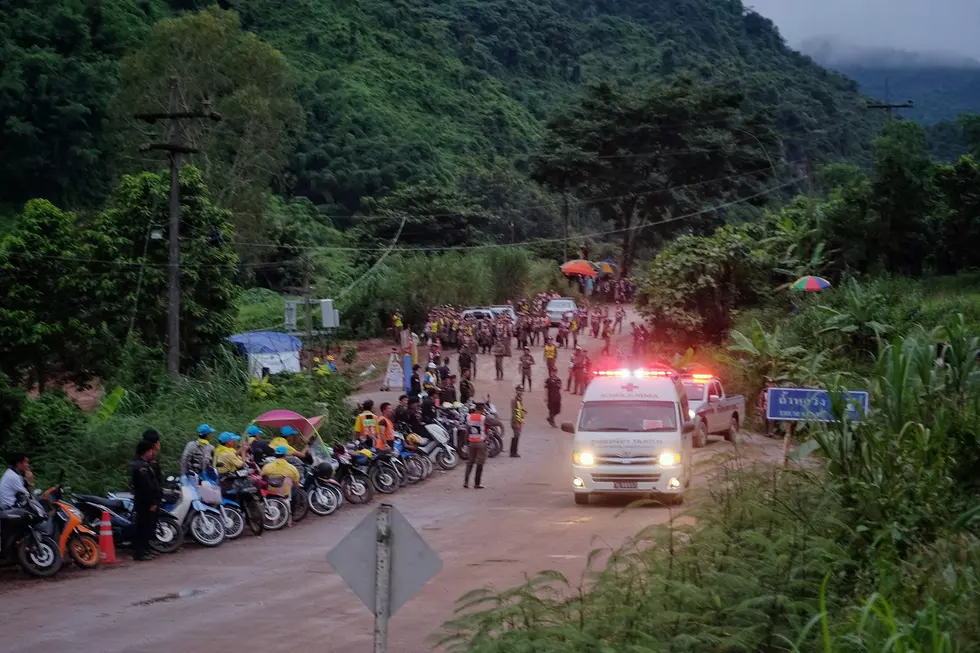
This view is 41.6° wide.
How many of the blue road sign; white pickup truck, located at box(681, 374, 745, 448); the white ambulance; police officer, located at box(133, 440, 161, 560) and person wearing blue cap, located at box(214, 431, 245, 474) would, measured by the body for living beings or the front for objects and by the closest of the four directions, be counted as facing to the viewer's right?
2

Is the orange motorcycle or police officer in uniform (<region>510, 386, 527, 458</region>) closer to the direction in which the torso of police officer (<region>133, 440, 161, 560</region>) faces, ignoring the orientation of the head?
the police officer in uniform

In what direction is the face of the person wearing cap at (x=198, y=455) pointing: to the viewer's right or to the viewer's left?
to the viewer's right

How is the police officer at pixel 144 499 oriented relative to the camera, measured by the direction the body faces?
to the viewer's right

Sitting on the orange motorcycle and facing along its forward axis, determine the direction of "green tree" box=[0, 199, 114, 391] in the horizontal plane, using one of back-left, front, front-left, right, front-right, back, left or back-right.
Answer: back-left

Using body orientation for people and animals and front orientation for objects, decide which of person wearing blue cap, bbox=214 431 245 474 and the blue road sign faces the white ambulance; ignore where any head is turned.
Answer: the person wearing blue cap
